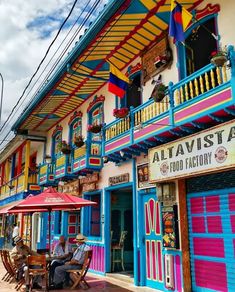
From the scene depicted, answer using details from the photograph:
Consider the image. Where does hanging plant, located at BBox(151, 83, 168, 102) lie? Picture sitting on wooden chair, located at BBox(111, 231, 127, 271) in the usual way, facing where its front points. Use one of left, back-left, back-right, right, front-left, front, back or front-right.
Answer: left

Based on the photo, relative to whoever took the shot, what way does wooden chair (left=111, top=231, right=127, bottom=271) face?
facing to the left of the viewer

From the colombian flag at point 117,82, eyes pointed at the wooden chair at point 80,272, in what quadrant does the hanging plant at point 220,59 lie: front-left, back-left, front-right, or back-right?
back-left

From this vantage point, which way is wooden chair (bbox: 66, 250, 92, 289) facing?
to the viewer's left

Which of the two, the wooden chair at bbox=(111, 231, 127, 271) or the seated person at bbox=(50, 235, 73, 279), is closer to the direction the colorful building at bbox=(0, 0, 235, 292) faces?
the seated person

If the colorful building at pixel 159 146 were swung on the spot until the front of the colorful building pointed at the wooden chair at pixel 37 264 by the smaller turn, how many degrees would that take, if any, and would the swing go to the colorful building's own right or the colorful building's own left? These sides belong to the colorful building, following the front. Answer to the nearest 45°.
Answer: approximately 45° to the colorful building's own right

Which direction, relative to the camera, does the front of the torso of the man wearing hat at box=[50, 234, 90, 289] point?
to the viewer's left

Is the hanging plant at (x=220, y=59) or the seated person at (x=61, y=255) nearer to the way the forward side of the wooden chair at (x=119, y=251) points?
the seated person

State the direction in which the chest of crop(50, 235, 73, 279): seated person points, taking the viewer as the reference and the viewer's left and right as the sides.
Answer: facing the viewer and to the left of the viewer
